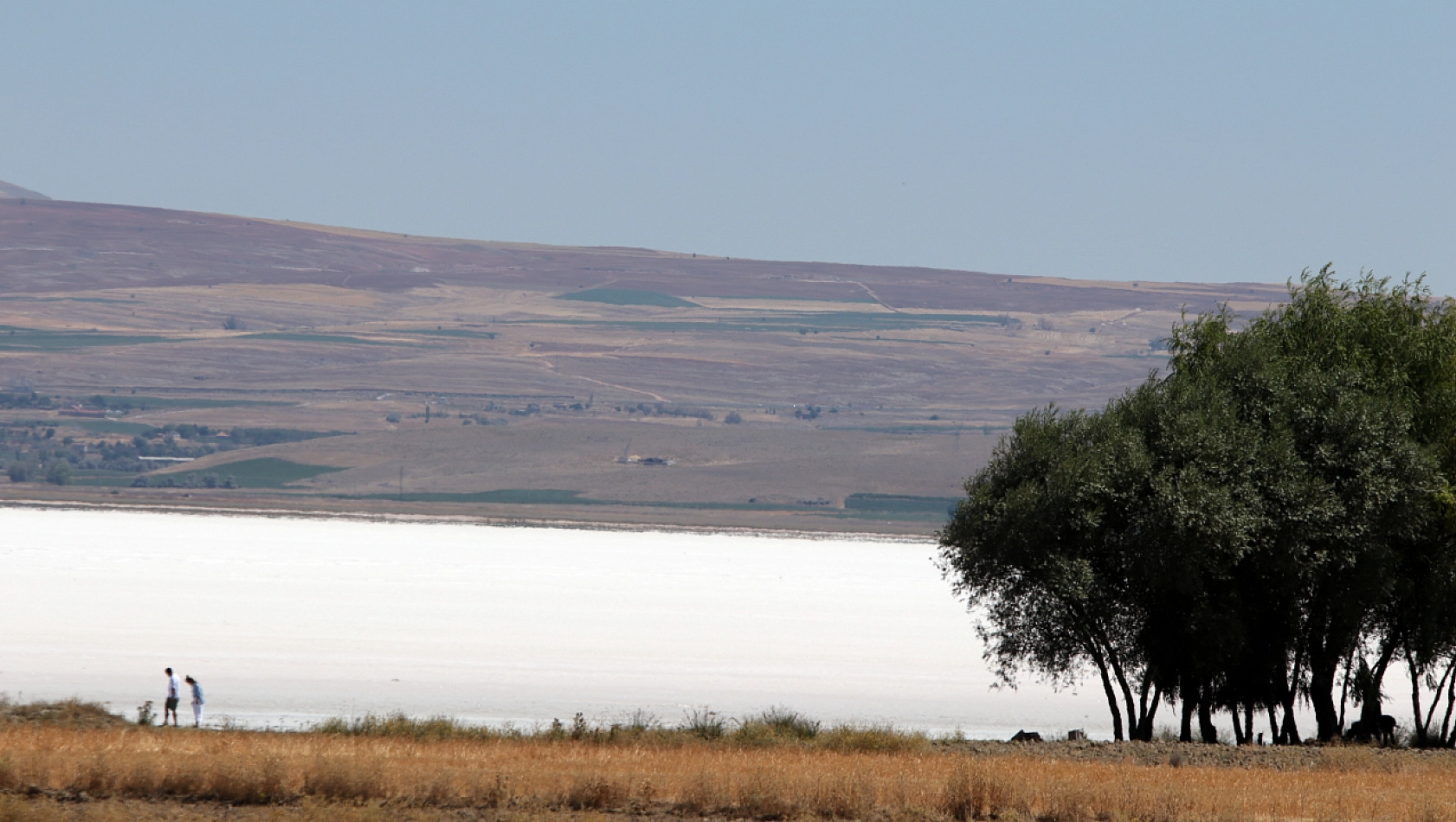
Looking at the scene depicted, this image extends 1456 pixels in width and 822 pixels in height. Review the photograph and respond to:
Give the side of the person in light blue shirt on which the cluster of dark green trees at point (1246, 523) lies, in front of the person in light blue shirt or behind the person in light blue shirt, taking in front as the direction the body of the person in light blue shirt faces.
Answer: behind
